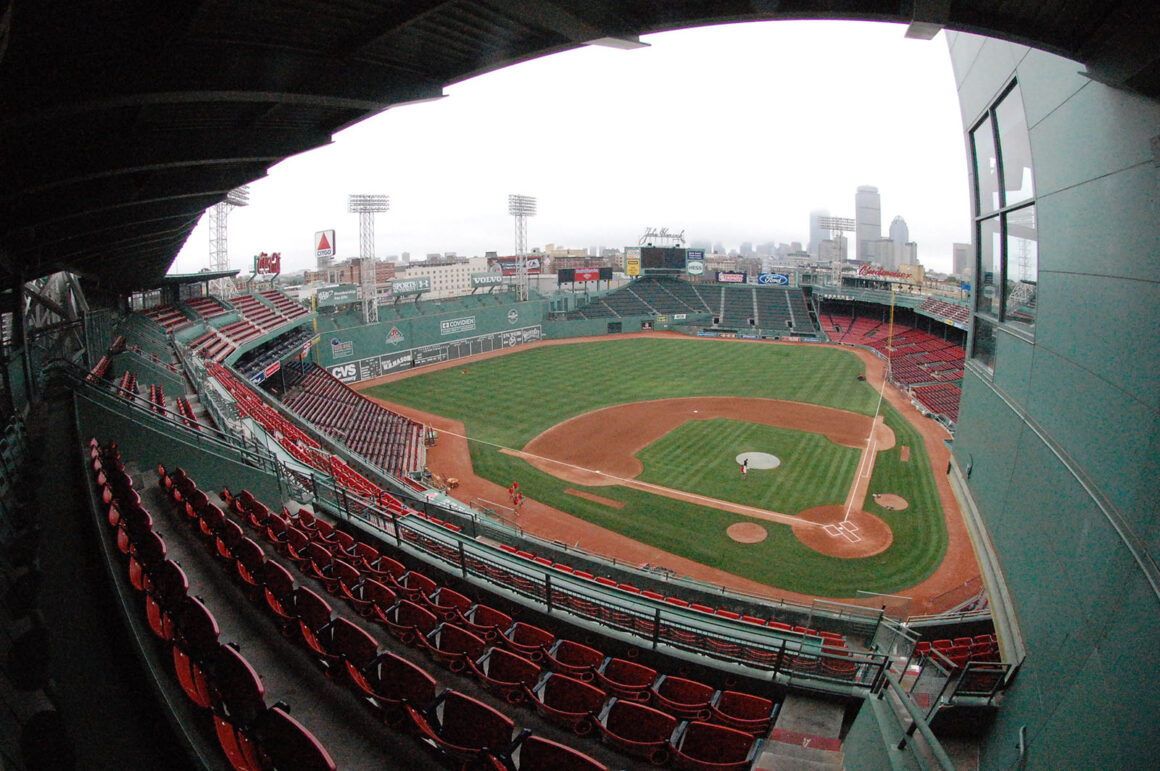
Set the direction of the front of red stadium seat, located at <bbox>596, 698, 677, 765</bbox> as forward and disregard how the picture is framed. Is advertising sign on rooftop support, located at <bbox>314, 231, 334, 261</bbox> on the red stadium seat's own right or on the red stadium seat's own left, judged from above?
on the red stadium seat's own left

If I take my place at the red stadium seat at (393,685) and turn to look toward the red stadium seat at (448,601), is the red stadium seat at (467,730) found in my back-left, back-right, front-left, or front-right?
back-right

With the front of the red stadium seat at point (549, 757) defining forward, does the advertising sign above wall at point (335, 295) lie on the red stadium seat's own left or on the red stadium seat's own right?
on the red stadium seat's own left

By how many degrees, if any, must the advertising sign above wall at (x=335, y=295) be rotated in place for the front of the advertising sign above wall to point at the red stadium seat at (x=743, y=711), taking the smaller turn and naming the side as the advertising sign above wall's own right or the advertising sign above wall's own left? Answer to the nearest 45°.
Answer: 0° — it already faces it

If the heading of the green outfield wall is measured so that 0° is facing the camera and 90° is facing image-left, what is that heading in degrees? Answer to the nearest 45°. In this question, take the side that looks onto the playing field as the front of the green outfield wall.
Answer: approximately 315°
